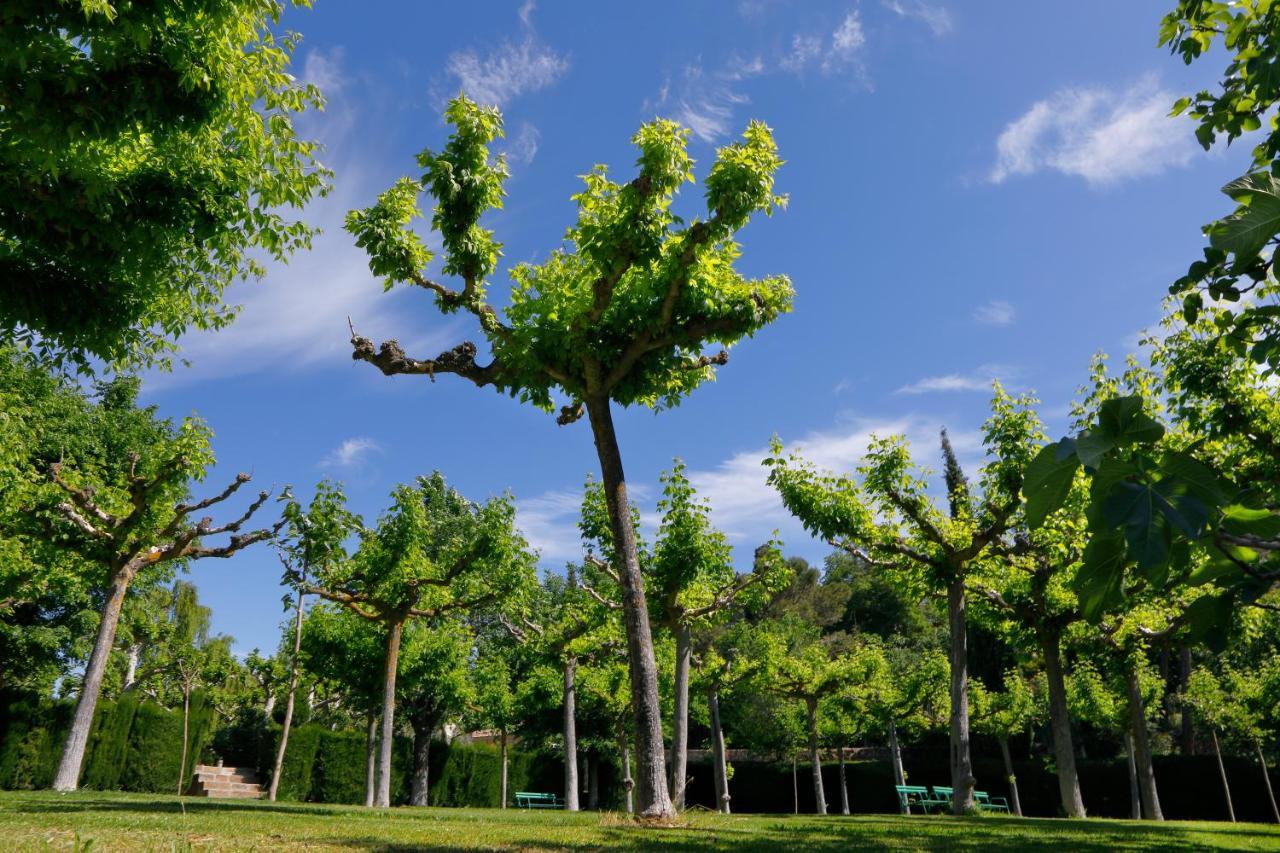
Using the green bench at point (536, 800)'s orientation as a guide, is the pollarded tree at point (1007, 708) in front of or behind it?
in front

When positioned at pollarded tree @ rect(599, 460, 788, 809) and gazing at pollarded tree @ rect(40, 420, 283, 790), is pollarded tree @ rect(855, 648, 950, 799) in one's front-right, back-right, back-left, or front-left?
back-right

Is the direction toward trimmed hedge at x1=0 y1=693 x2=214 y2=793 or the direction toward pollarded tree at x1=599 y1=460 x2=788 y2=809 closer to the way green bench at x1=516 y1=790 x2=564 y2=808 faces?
the pollarded tree

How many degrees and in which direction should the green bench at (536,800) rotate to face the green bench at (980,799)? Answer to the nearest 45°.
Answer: approximately 45° to its left

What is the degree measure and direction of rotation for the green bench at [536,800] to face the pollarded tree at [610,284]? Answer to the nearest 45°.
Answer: approximately 45° to its right

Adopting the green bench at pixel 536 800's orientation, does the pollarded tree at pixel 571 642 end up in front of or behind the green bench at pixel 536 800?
in front

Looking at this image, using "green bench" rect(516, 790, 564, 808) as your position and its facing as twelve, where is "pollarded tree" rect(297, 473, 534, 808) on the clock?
The pollarded tree is roughly at 2 o'clock from the green bench.

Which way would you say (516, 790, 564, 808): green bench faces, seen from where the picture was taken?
facing the viewer and to the right of the viewer

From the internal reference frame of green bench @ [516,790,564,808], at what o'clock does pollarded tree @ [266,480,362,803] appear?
The pollarded tree is roughly at 2 o'clock from the green bench.

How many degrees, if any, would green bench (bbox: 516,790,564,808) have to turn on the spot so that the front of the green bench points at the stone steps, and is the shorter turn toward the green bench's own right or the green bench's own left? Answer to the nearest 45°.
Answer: approximately 90° to the green bench's own right

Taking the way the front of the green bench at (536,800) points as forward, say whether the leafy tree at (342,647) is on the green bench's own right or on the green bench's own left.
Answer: on the green bench's own right
